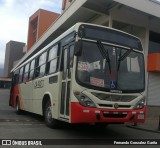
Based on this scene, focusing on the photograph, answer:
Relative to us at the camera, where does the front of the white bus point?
facing the viewer and to the right of the viewer
